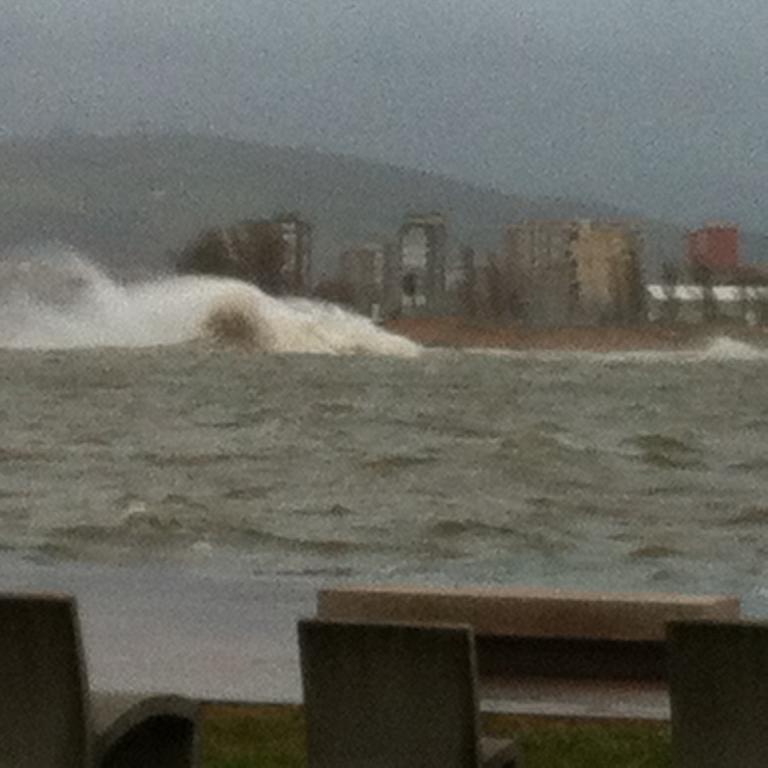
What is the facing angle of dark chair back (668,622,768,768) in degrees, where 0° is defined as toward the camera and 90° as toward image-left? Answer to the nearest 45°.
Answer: approximately 180°

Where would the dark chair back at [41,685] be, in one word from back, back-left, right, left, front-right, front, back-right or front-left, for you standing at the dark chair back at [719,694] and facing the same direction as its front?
left

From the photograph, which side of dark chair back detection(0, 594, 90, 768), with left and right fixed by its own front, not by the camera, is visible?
back

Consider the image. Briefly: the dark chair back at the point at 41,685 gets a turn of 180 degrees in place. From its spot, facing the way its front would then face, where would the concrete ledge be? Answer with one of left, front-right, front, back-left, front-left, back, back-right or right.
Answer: back-left

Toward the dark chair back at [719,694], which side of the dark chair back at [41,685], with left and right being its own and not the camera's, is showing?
right

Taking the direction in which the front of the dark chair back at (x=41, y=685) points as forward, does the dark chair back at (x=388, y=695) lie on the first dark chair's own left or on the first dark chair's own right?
on the first dark chair's own right

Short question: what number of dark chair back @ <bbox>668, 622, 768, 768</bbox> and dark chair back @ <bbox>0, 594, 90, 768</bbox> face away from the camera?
2

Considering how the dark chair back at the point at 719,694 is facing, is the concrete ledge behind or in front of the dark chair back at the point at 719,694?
in front

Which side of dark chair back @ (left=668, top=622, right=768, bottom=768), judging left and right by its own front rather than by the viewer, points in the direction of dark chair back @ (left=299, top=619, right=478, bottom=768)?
left
